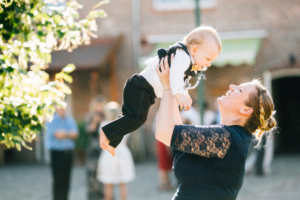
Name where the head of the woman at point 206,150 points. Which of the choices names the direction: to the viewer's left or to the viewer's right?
to the viewer's left

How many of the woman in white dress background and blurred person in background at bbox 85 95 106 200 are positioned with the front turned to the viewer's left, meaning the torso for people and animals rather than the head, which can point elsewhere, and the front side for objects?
0

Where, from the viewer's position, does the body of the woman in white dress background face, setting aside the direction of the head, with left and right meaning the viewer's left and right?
facing the viewer

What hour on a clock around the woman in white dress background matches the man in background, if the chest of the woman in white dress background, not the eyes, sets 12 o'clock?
The man in background is roughly at 3 o'clock from the woman in white dress background.

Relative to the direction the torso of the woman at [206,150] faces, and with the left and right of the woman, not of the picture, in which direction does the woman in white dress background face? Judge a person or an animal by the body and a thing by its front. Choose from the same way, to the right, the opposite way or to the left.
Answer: to the left

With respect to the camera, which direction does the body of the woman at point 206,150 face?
to the viewer's left

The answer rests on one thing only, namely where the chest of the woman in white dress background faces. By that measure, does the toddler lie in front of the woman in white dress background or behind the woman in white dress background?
in front

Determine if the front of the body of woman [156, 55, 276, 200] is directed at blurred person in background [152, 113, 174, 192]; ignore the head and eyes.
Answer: no
